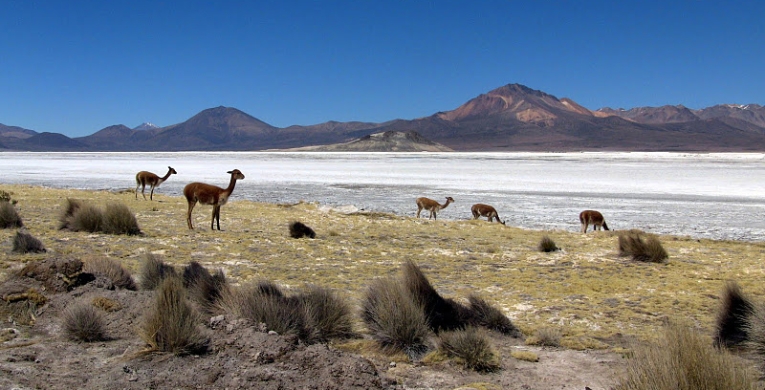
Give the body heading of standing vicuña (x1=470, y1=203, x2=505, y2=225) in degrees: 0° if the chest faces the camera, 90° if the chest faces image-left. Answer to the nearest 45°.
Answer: approximately 270°

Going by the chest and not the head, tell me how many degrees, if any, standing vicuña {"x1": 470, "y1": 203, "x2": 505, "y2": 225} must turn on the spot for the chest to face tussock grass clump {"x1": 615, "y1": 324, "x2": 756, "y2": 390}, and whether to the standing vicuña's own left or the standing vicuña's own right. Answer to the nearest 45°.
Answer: approximately 90° to the standing vicuña's own right

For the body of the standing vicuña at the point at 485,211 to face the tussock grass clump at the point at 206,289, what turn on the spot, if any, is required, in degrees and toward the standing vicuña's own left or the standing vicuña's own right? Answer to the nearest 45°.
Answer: approximately 90° to the standing vicuña's own right

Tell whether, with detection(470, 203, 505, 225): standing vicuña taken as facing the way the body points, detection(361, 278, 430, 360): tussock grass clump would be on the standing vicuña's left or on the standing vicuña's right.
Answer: on the standing vicuña's right

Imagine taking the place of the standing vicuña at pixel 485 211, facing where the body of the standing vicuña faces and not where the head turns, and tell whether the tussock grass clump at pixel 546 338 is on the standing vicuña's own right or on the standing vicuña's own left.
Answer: on the standing vicuña's own right

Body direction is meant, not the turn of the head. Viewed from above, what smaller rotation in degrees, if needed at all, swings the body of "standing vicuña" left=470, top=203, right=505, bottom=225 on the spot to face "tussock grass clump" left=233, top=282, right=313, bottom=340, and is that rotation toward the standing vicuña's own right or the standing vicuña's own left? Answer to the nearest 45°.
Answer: approximately 90° to the standing vicuña's own right

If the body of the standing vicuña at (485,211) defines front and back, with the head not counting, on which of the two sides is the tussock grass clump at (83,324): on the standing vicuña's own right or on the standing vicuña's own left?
on the standing vicuña's own right

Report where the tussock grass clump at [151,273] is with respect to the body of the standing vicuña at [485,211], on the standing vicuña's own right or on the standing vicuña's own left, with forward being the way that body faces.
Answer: on the standing vicuña's own right

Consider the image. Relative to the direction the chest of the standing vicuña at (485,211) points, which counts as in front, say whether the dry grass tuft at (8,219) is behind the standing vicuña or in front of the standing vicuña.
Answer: behind

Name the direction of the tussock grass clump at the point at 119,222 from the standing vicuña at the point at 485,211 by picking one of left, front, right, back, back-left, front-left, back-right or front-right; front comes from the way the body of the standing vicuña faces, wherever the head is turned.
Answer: back-right

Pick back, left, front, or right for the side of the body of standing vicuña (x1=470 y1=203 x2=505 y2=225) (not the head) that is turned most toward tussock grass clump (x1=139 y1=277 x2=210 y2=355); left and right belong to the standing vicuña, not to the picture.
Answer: right
